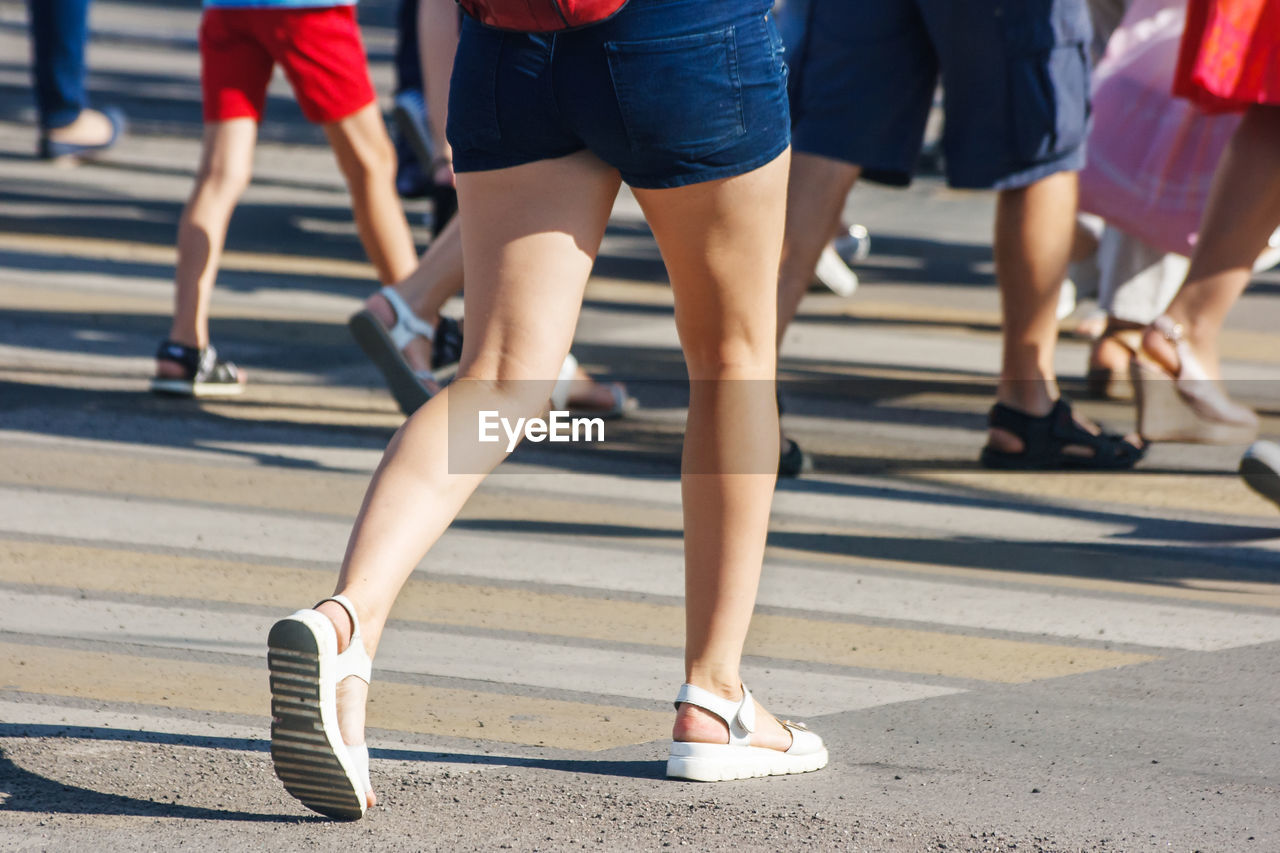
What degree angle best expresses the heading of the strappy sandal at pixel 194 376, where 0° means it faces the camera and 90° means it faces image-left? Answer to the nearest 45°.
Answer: approximately 270°
